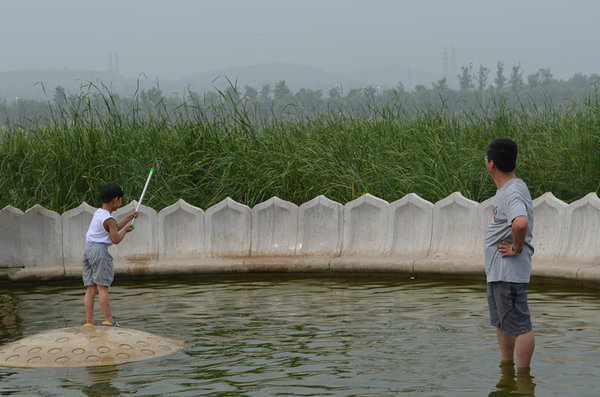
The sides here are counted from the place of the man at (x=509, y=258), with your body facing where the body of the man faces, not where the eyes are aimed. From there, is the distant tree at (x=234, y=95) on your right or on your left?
on your right

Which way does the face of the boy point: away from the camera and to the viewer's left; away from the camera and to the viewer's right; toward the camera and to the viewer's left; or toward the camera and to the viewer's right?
away from the camera and to the viewer's right

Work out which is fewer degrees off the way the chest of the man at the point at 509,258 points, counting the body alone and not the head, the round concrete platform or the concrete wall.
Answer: the round concrete platform

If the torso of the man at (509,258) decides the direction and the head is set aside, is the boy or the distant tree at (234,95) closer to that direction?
the boy

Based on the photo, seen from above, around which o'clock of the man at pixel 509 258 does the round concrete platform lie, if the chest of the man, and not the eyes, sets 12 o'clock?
The round concrete platform is roughly at 12 o'clock from the man.

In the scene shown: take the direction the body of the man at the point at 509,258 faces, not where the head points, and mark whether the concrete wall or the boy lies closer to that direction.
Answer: the boy

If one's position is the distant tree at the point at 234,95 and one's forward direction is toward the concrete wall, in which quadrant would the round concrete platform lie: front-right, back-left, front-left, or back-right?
front-right

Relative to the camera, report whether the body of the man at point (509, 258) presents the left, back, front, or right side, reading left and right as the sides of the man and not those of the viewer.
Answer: left

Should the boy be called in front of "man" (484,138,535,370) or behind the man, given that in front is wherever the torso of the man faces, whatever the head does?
in front

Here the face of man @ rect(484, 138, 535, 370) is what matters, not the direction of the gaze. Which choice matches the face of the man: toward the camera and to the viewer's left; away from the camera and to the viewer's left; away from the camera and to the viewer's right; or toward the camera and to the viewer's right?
away from the camera and to the viewer's left
